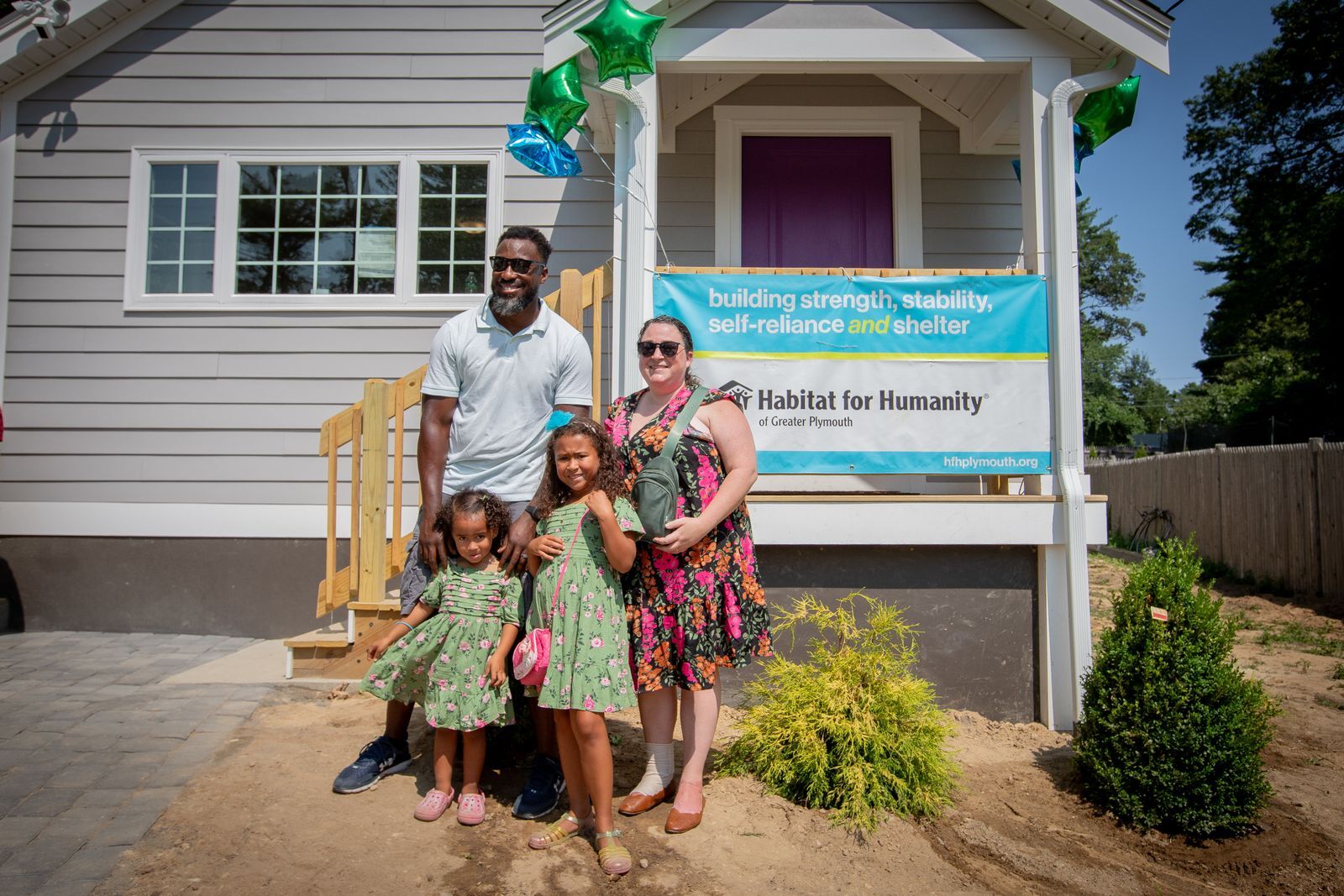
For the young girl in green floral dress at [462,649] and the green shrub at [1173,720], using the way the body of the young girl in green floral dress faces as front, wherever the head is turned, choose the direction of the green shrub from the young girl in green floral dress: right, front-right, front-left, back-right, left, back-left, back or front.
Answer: left

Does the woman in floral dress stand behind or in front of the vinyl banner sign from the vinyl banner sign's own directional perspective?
in front

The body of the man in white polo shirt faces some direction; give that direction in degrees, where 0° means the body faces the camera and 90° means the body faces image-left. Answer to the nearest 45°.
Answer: approximately 0°

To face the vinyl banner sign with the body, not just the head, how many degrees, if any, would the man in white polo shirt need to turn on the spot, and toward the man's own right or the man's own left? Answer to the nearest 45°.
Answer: approximately 90° to the man's own left

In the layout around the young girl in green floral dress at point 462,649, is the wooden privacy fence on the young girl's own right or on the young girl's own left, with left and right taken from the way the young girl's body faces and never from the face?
on the young girl's own left
